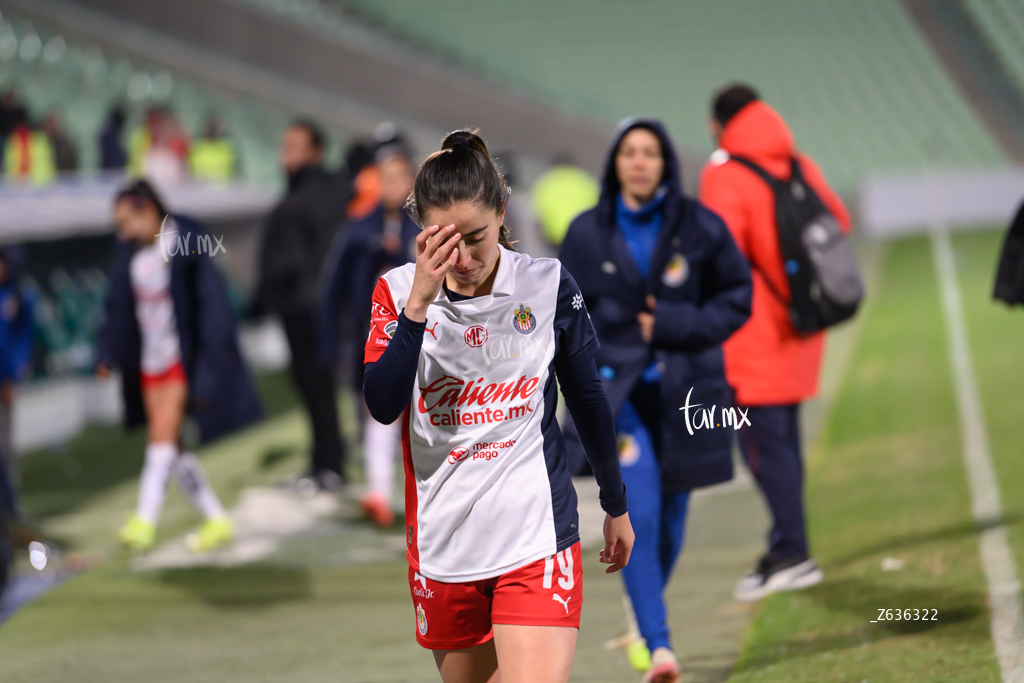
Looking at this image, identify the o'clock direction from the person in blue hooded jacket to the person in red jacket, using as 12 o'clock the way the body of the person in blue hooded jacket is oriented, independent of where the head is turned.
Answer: The person in red jacket is roughly at 7 o'clock from the person in blue hooded jacket.

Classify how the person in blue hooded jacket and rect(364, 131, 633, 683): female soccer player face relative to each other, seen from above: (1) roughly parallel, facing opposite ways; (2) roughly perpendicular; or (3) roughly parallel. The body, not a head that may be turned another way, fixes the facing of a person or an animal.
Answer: roughly parallel

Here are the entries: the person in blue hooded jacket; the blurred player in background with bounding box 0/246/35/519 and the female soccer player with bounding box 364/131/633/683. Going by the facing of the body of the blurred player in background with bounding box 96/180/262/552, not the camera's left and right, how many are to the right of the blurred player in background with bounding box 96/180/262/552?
1

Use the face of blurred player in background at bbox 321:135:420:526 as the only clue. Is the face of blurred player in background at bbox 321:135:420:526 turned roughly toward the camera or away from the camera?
toward the camera

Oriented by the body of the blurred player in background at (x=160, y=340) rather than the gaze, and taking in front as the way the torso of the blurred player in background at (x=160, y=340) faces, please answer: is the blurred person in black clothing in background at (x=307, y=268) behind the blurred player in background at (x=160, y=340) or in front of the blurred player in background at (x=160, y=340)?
behind

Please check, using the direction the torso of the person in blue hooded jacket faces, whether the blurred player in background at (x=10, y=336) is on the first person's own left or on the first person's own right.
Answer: on the first person's own right

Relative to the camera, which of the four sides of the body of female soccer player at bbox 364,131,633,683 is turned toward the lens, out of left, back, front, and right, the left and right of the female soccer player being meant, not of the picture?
front

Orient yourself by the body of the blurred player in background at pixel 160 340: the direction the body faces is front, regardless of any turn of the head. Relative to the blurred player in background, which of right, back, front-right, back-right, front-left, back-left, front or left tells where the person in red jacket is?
left

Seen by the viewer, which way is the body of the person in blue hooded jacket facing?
toward the camera

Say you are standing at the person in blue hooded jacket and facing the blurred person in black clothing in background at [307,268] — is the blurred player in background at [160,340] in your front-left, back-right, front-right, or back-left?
front-left

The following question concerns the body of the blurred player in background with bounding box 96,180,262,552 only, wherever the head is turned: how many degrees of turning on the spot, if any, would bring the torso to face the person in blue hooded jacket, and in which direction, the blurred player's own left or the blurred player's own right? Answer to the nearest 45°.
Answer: approximately 90° to the blurred player's own left

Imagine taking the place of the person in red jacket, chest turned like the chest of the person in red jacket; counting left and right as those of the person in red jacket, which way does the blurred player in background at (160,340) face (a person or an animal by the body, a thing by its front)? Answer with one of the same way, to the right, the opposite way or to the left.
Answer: to the left

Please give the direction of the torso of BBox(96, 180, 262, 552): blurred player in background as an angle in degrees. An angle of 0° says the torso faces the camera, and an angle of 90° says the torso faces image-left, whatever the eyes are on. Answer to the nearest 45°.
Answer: approximately 45°
